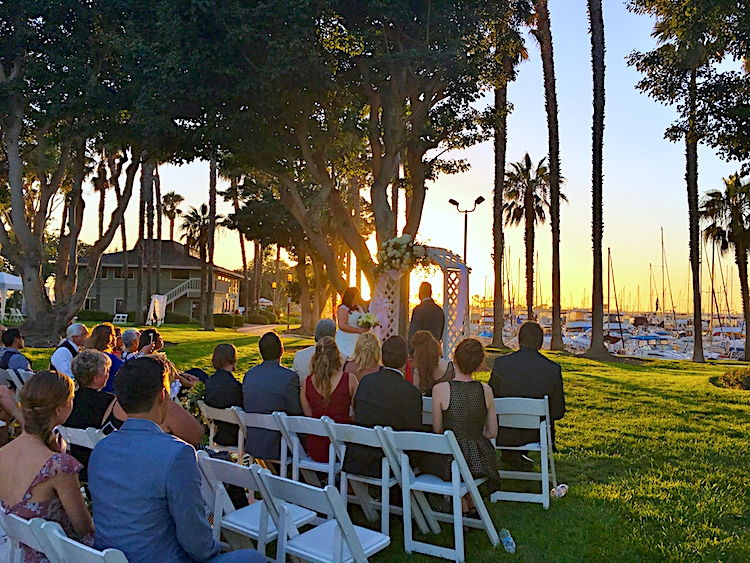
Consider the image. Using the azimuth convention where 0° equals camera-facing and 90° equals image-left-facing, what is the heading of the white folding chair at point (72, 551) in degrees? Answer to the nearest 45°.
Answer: approximately 225°

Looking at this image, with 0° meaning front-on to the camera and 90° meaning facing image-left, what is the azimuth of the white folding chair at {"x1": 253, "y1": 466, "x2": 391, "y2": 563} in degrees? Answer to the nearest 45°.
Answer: approximately 225°

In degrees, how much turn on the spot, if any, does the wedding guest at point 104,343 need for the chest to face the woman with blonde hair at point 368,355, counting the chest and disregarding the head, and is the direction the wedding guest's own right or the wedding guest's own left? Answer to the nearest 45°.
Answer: approximately 90° to the wedding guest's own right

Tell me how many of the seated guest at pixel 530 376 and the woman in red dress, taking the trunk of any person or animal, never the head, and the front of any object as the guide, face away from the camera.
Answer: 2

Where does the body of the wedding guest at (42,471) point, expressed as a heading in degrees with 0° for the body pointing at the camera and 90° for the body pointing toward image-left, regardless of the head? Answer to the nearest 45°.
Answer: approximately 225°

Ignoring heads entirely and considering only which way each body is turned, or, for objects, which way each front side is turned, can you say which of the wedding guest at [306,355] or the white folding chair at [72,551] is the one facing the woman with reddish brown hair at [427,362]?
the white folding chair

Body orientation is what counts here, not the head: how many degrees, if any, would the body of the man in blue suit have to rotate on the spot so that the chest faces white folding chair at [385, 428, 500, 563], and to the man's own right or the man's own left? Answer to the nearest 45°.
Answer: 0° — they already face it

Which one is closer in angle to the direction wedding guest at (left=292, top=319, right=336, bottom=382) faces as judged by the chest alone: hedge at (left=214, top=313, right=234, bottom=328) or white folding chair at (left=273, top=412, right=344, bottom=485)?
the hedge

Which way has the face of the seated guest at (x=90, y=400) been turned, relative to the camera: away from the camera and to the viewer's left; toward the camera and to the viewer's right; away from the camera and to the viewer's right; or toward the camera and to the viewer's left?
away from the camera and to the viewer's right

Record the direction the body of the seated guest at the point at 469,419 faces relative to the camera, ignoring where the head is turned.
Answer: away from the camera

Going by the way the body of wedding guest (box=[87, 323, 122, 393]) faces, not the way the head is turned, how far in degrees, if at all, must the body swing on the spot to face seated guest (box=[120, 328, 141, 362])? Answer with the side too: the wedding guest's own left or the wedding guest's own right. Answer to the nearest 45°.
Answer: approximately 45° to the wedding guest's own left

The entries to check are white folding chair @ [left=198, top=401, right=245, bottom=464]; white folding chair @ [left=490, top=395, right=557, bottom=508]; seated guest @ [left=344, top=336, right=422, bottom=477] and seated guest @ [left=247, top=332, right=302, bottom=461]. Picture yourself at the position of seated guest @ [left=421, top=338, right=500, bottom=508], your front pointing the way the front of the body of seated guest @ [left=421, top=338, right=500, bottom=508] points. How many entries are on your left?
3

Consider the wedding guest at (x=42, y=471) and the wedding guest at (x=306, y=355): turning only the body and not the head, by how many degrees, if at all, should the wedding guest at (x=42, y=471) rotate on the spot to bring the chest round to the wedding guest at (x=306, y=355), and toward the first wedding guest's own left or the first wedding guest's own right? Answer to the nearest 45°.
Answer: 0° — they already face them

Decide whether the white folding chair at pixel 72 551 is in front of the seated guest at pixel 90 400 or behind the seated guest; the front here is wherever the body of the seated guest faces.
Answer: behind
